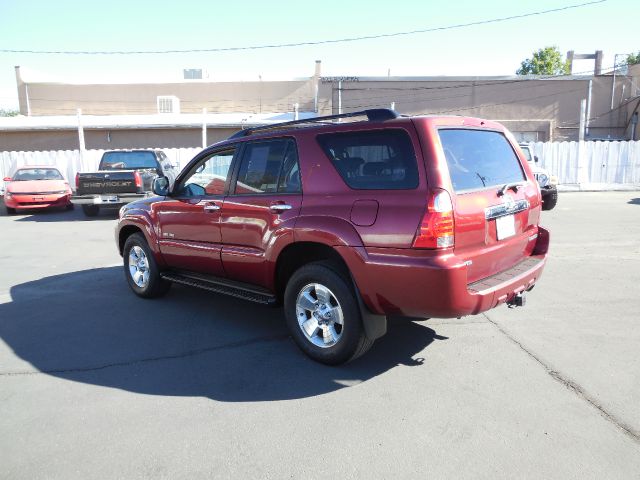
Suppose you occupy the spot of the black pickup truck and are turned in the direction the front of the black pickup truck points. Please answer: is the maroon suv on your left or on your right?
on your right

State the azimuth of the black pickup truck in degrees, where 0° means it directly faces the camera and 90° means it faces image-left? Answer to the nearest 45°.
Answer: approximately 225°

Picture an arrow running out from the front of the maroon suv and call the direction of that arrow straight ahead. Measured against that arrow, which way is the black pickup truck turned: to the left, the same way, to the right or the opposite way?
to the right

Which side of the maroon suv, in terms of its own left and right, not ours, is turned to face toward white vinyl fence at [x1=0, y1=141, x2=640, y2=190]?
right

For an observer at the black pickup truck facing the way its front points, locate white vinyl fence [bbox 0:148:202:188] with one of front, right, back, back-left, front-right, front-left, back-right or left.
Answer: front-left
